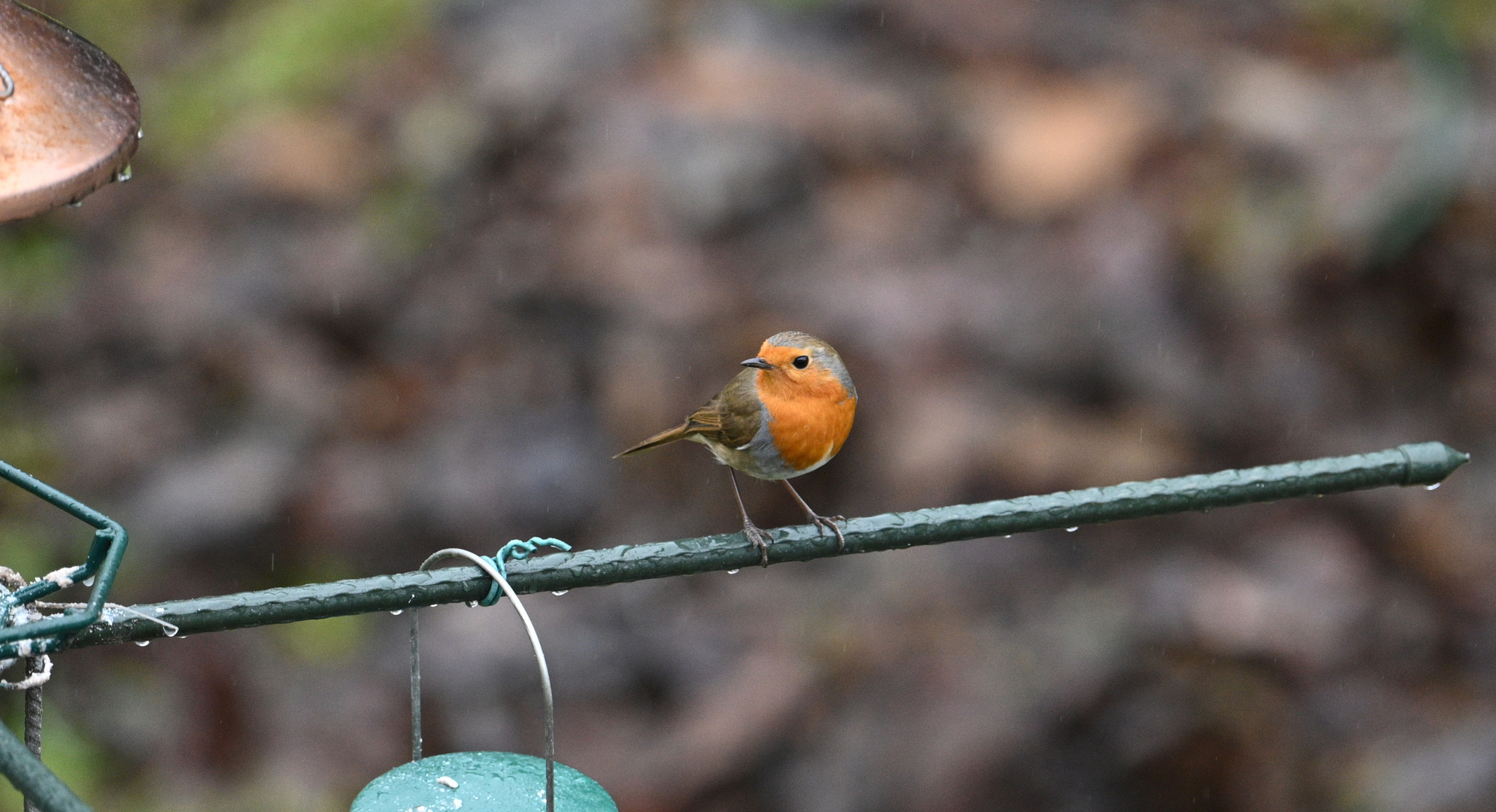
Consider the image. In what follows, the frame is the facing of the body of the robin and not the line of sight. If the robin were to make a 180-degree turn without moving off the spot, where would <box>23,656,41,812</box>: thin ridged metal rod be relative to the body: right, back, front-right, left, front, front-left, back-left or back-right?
left

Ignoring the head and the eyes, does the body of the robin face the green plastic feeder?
no

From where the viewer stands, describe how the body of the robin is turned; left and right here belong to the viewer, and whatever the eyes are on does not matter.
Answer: facing the viewer and to the right of the viewer

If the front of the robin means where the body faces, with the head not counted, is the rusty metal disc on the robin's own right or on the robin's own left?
on the robin's own right

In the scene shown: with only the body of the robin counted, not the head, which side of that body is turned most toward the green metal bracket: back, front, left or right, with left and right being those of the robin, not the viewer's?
right

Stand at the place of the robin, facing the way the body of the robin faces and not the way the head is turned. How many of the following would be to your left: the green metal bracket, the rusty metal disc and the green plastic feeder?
0
